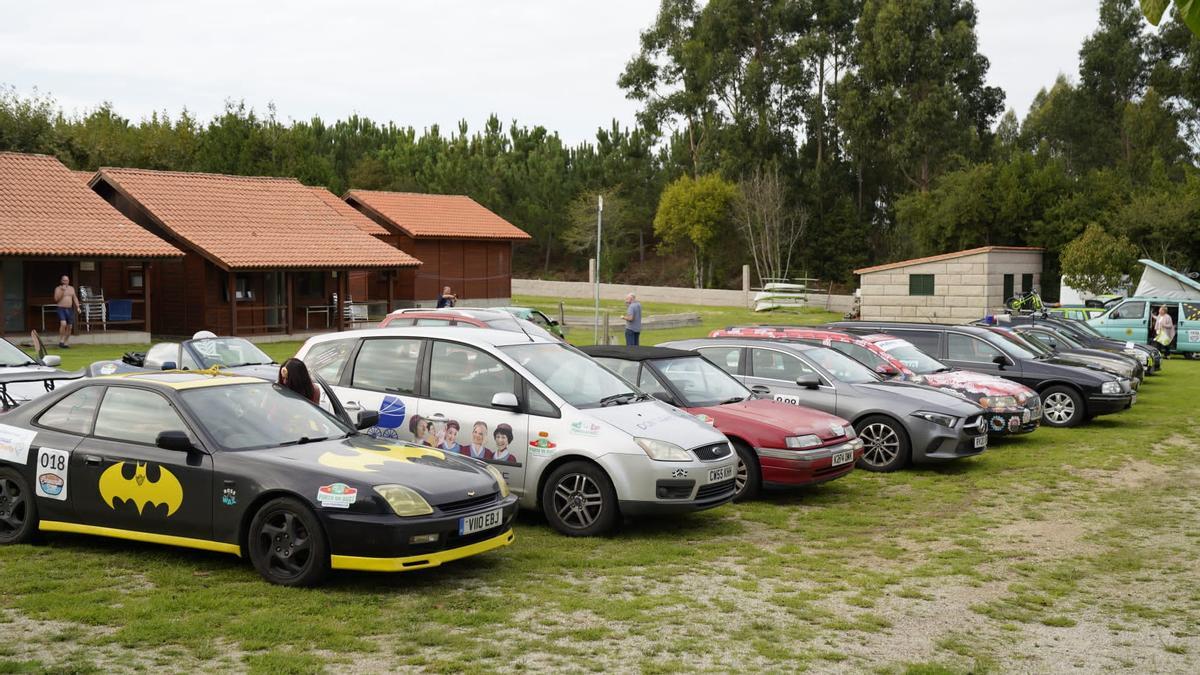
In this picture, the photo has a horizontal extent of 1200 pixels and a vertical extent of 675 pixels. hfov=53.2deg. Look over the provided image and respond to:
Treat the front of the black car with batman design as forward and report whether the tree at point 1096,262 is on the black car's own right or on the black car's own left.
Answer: on the black car's own left

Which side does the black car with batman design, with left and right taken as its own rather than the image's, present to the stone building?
left

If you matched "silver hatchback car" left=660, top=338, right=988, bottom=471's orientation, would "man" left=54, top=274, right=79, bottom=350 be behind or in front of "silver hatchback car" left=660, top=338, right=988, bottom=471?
behind

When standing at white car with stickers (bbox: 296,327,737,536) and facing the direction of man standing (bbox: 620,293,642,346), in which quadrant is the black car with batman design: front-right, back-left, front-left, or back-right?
back-left

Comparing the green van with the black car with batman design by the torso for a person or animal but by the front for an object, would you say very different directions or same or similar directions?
very different directions

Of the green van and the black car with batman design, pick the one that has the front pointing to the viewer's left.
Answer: the green van

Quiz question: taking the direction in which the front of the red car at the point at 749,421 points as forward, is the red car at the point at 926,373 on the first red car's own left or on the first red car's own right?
on the first red car's own left

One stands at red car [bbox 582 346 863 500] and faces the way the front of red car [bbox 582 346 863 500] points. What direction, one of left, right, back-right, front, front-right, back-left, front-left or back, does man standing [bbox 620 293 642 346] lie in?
back-left

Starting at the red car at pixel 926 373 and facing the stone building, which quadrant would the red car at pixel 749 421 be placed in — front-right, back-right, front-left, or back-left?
back-left

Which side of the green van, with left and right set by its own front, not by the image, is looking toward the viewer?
left

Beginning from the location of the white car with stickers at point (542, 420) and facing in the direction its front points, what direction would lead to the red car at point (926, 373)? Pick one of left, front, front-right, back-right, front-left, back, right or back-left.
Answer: left

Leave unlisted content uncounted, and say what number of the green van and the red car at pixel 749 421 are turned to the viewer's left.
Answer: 1

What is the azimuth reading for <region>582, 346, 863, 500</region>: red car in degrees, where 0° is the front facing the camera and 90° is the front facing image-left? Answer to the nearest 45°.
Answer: approximately 315°
